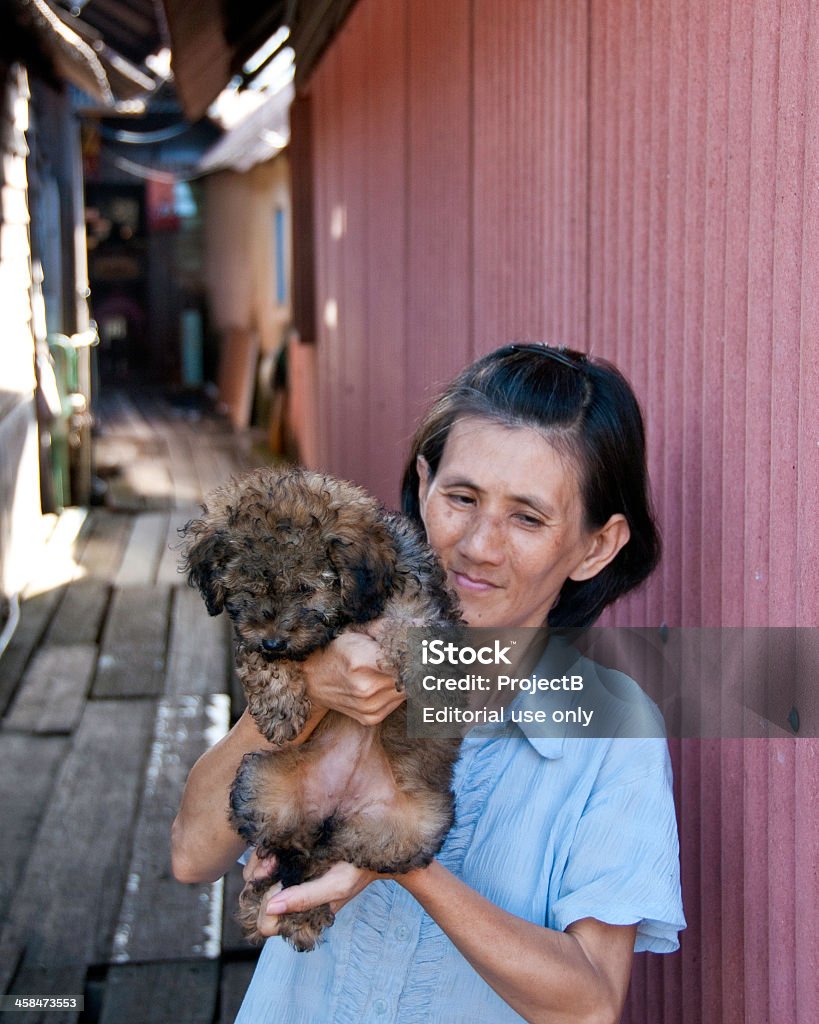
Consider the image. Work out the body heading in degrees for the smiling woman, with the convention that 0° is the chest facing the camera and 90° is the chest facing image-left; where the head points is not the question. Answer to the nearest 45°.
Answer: approximately 45°
